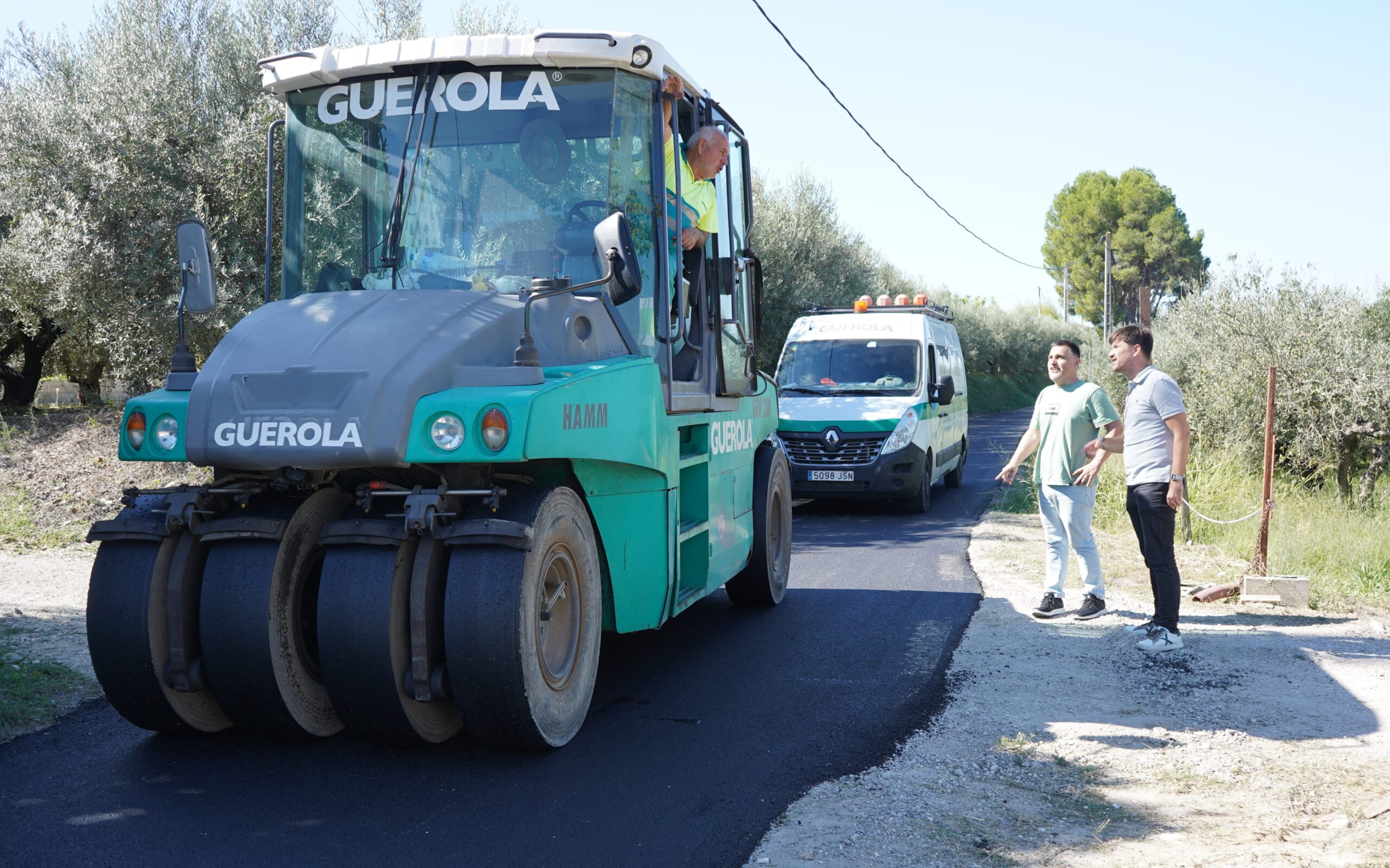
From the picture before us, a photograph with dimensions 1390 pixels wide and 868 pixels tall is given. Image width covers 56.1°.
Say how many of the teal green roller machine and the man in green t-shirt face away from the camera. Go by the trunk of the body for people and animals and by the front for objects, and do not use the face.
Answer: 0

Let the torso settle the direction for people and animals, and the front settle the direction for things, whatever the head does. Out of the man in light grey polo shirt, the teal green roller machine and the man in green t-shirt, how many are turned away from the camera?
0

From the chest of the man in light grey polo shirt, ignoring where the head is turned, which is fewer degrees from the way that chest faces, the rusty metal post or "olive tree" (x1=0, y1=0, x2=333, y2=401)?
the olive tree

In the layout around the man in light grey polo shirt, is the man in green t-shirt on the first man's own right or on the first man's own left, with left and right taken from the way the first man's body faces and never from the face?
on the first man's own right

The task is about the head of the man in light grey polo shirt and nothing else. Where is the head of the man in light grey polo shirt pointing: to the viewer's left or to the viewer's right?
to the viewer's left

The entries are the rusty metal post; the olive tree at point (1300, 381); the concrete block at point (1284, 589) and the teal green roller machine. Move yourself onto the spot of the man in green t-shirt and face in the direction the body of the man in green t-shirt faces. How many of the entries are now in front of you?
1

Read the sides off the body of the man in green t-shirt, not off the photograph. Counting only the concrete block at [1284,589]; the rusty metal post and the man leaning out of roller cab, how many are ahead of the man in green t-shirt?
1

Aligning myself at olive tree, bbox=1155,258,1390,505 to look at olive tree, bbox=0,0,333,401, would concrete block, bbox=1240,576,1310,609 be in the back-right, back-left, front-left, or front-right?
front-left

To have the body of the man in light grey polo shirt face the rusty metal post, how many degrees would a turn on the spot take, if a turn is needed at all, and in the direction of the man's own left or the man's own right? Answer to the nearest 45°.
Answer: approximately 90° to the man's own right

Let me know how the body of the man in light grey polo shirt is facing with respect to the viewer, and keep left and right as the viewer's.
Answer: facing to the left of the viewer

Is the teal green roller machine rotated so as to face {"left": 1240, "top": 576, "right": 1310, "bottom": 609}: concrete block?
no

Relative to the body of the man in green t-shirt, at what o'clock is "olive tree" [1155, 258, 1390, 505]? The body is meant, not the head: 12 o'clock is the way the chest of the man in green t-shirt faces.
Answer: The olive tree is roughly at 5 o'clock from the man in green t-shirt.

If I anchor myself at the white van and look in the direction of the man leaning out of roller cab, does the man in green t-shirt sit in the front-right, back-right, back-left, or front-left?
front-left

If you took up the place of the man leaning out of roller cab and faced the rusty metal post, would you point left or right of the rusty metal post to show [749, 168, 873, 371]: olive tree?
left
